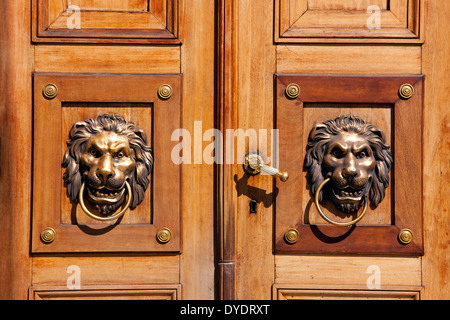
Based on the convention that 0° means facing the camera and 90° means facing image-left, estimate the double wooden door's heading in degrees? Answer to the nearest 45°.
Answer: approximately 0°
